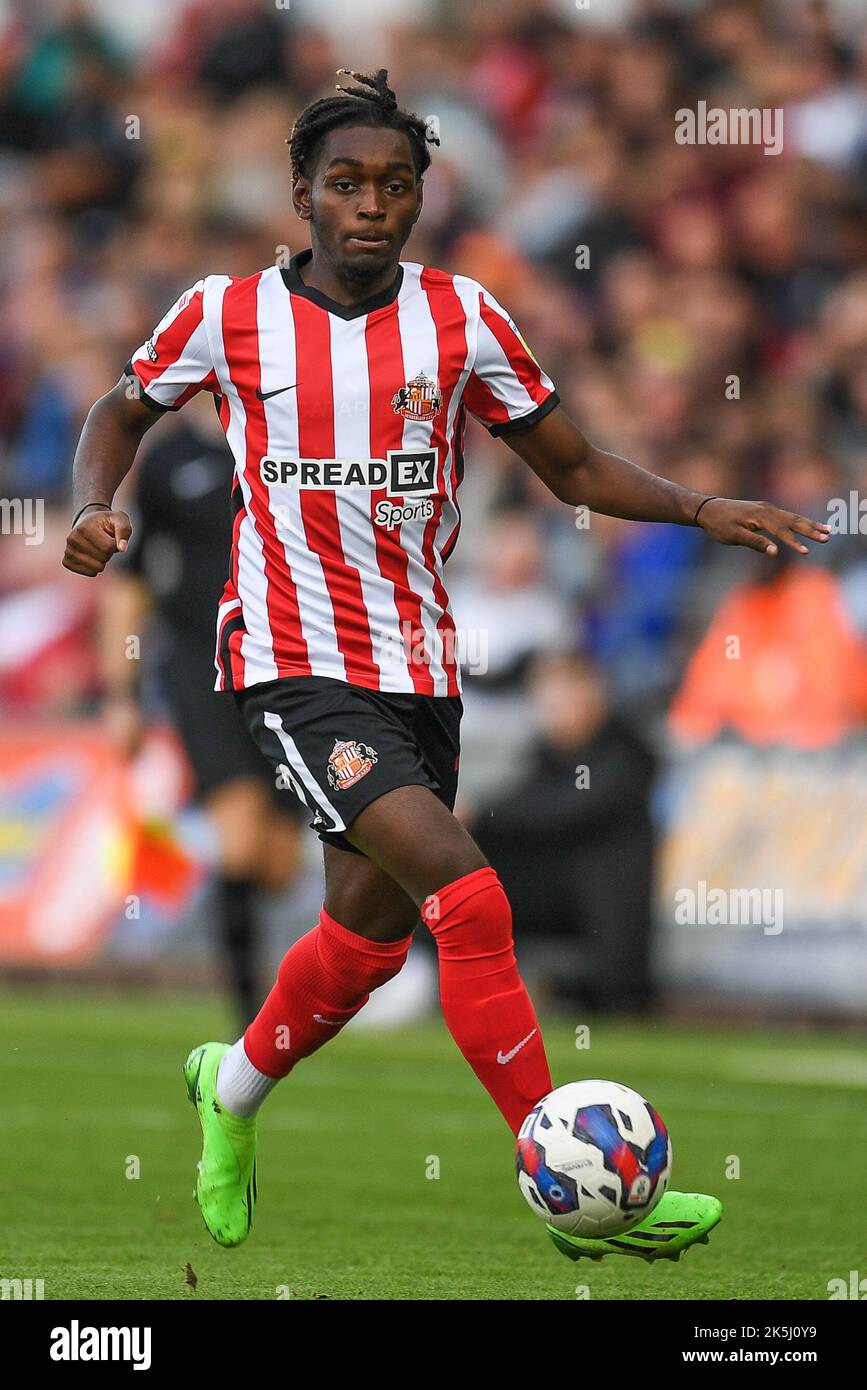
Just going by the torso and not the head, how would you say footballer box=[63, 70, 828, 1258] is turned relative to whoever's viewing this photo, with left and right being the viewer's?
facing the viewer

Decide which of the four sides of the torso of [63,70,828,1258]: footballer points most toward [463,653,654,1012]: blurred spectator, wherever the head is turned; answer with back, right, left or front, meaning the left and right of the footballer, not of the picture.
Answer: back

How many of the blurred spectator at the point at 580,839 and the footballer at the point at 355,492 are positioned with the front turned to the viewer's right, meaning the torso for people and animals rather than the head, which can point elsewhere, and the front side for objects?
0

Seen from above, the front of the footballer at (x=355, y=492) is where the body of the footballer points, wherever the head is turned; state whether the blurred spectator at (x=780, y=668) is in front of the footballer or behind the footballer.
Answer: behind

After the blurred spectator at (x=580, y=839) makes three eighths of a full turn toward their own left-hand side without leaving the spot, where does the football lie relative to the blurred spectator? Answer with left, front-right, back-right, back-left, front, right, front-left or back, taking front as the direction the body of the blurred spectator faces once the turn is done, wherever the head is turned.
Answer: right
